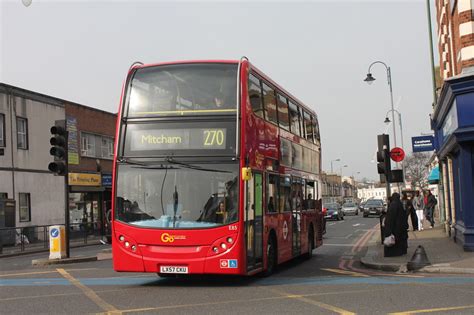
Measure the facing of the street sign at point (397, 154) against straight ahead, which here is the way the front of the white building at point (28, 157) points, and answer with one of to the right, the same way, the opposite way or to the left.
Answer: to the right

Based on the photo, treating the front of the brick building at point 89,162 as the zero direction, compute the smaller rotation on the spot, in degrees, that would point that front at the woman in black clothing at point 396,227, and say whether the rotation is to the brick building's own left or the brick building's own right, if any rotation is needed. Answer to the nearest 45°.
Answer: approximately 45° to the brick building's own right

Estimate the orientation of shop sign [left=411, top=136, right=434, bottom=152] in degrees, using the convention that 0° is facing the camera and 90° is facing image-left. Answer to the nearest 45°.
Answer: approximately 0°

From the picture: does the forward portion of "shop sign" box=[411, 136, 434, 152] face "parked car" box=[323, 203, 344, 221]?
no

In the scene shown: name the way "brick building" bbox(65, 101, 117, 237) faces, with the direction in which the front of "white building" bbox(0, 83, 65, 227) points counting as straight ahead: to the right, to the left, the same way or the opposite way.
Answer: the same way

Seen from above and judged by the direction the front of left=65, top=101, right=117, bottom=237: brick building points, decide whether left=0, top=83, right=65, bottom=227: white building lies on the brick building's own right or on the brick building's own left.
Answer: on the brick building's own right

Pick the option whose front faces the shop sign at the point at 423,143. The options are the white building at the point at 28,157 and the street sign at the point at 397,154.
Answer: the white building

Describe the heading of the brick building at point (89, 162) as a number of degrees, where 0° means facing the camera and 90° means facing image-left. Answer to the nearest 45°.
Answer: approximately 315°

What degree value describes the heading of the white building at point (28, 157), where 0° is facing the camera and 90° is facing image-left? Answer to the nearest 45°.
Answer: approximately 315°

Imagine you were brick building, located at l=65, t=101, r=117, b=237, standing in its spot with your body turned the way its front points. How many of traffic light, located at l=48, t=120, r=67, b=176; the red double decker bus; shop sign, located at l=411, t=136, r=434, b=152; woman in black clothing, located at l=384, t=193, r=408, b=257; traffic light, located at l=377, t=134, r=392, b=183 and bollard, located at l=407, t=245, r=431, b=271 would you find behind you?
0

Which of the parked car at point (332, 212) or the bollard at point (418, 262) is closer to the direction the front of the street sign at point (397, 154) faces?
the bollard

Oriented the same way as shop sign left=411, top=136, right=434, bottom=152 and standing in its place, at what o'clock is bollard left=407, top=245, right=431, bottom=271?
The bollard is roughly at 12 o'clock from the shop sign.

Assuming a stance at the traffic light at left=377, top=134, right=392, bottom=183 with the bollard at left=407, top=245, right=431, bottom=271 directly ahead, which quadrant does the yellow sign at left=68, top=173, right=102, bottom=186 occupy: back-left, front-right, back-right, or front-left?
back-right

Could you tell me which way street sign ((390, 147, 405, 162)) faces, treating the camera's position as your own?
facing the viewer
